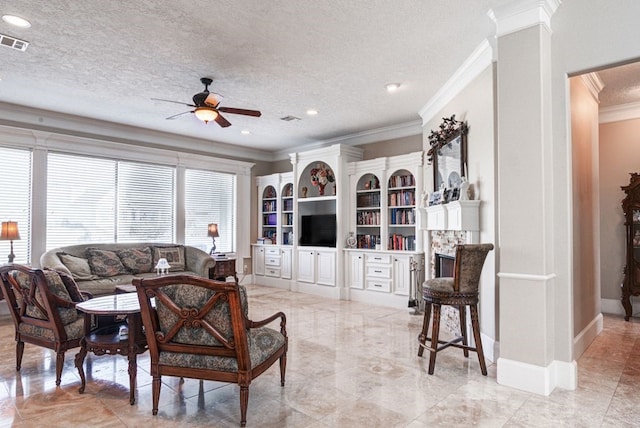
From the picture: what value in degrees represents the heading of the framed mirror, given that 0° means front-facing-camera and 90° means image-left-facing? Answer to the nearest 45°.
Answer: approximately 45°

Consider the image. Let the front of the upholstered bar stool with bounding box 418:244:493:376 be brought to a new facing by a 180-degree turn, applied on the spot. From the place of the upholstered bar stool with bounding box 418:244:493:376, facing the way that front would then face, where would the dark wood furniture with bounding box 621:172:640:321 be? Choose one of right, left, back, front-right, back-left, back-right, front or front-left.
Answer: front-left

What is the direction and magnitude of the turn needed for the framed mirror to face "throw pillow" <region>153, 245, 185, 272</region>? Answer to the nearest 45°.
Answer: approximately 45° to its right

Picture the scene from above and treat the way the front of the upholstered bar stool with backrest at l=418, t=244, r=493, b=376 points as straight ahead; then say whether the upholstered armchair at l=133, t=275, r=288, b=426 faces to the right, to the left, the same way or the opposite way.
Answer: to the right

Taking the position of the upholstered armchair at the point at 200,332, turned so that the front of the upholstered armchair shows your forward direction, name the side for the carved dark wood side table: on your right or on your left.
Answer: on your left
